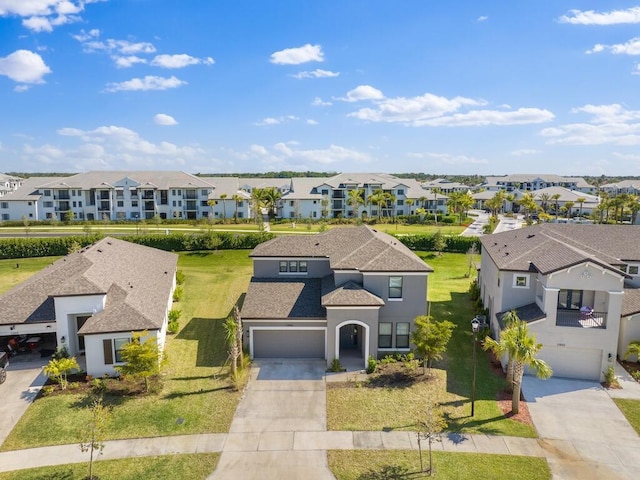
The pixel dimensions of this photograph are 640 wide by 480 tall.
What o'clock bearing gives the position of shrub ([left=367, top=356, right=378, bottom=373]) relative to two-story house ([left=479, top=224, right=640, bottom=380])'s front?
The shrub is roughly at 2 o'clock from the two-story house.

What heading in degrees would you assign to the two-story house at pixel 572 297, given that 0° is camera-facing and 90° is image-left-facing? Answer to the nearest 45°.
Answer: approximately 0°

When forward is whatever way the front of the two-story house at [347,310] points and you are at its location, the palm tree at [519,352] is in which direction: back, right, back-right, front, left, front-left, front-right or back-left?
front-left

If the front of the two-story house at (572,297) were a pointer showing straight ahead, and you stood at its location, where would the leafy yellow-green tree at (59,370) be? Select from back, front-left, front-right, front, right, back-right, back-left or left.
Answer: front-right

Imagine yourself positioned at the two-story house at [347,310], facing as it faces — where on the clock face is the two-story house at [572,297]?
the two-story house at [572,297] is roughly at 9 o'clock from the two-story house at [347,310].

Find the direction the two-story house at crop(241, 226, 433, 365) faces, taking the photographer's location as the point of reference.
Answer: facing the viewer

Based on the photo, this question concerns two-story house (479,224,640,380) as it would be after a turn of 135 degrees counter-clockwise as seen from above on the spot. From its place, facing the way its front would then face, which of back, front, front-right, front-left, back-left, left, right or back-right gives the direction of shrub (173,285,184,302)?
back-left

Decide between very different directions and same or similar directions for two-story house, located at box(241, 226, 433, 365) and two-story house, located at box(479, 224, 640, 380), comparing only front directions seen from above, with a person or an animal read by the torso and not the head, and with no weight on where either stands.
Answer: same or similar directions

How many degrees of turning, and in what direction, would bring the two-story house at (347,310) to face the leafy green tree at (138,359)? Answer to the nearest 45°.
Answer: approximately 45° to its right

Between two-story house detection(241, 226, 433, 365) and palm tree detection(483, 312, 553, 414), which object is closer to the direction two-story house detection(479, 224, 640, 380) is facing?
the palm tree

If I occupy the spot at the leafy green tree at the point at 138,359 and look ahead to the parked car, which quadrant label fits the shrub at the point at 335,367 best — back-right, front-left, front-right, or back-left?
back-right

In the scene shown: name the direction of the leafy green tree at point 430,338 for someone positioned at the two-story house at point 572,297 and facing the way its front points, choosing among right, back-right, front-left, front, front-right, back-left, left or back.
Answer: front-right

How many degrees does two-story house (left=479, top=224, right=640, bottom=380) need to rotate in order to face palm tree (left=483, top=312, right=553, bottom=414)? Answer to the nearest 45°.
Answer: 0° — it already faces it

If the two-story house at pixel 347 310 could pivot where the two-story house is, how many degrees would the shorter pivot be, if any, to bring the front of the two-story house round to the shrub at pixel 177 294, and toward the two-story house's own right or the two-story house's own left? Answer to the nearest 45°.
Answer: approximately 135° to the two-story house's own right

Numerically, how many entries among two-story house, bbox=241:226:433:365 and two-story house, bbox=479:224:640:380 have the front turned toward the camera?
2
